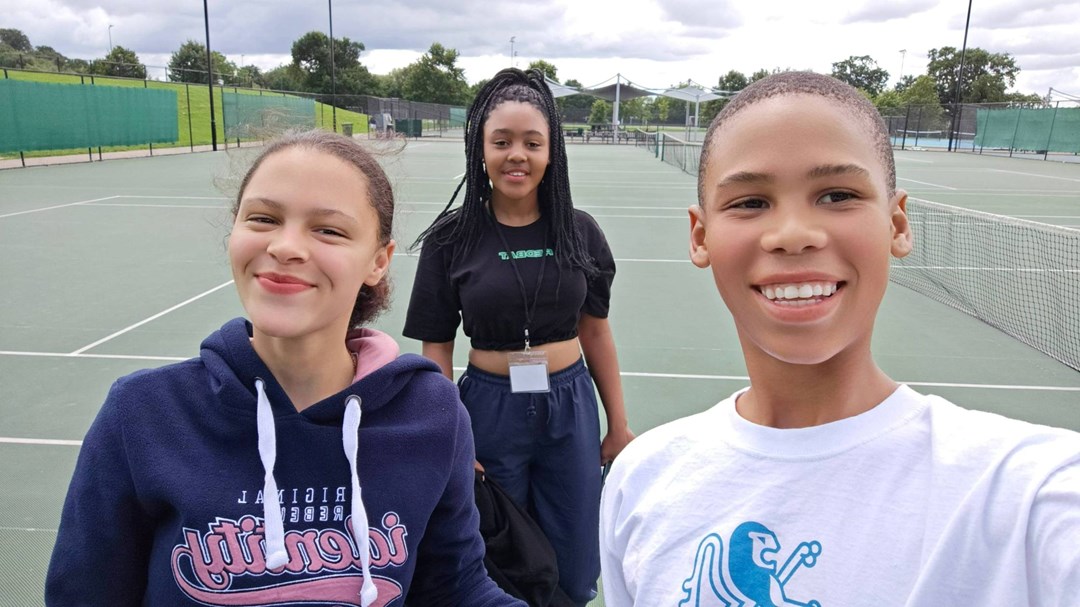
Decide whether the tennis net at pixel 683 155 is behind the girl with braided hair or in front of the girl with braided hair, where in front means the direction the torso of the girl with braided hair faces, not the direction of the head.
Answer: behind

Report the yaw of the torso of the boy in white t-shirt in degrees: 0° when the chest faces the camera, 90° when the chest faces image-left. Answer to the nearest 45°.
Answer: approximately 0°

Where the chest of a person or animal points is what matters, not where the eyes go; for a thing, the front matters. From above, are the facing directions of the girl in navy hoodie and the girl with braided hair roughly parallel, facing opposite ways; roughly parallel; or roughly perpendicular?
roughly parallel

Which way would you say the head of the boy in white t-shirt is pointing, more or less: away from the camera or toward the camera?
toward the camera

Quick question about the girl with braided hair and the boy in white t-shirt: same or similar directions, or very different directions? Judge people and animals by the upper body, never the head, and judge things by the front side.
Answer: same or similar directions

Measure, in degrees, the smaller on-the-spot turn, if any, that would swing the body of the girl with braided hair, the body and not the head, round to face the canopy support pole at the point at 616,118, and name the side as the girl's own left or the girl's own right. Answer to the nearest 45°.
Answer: approximately 180°

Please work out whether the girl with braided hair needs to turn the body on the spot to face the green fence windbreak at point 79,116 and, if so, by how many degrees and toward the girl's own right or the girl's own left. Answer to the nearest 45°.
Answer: approximately 135° to the girl's own right

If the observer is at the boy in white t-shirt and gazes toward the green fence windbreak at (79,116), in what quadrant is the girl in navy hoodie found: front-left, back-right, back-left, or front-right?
front-left

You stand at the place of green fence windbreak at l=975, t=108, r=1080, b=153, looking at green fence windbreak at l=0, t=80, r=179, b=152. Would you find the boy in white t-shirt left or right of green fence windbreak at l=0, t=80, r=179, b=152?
left

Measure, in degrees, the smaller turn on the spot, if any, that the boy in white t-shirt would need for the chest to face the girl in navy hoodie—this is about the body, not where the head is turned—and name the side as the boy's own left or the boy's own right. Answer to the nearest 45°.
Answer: approximately 90° to the boy's own right

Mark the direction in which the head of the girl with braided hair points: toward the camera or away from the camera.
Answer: toward the camera

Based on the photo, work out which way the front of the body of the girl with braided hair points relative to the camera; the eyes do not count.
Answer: toward the camera

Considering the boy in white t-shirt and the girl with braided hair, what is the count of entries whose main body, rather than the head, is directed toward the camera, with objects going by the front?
2

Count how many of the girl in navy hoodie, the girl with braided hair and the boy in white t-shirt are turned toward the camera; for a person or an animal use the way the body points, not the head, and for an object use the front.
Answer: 3

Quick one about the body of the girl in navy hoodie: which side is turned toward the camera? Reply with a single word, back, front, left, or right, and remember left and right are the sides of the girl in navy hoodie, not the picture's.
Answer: front
